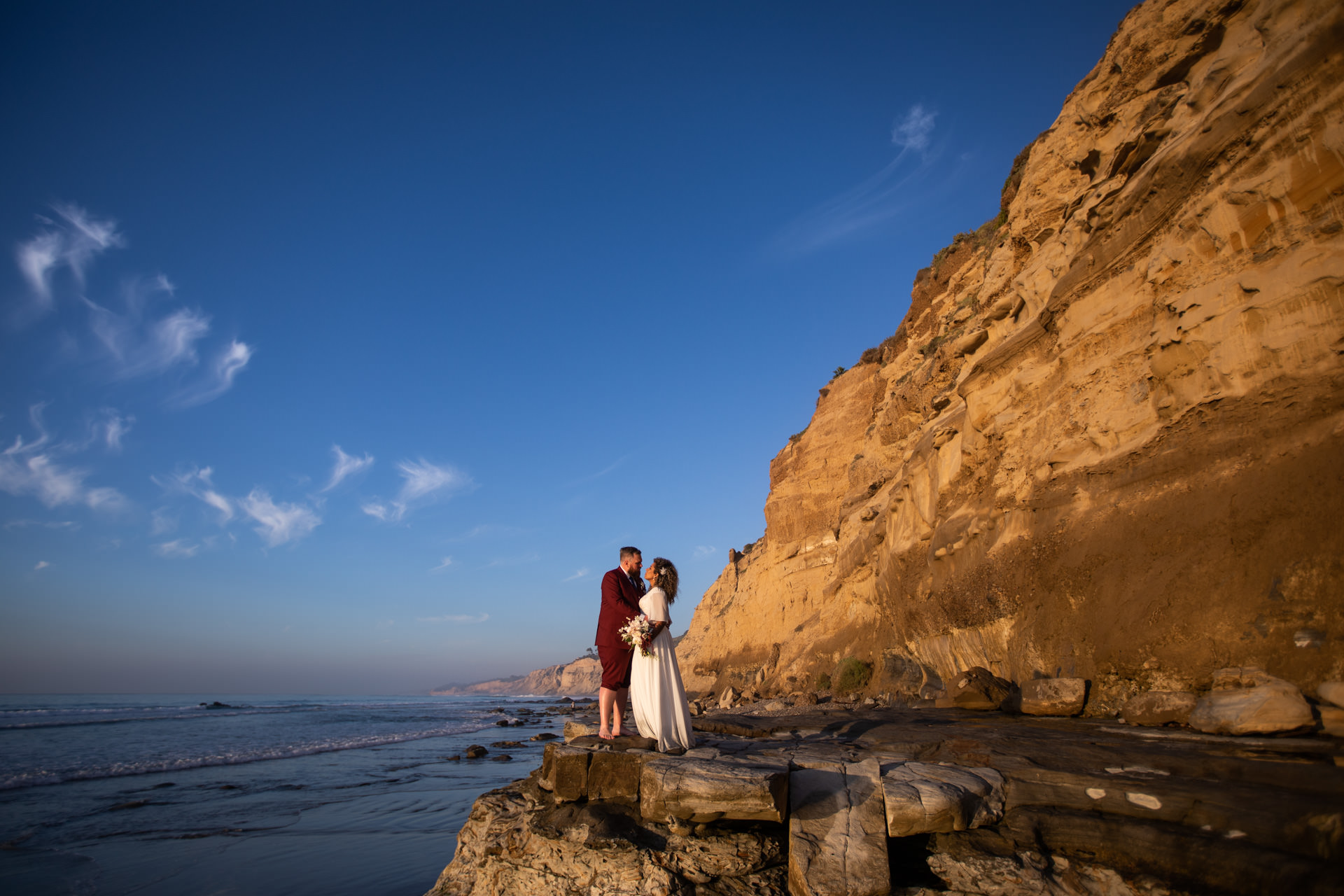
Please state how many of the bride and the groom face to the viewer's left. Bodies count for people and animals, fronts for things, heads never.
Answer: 1

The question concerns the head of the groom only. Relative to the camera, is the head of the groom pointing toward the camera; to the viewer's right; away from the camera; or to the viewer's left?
to the viewer's right

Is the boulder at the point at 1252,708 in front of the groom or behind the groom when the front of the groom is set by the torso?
in front

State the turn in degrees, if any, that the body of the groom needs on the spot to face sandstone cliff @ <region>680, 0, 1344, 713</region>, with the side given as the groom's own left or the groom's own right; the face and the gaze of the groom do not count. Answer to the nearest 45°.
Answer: approximately 45° to the groom's own left

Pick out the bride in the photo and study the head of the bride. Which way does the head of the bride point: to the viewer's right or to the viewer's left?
to the viewer's left

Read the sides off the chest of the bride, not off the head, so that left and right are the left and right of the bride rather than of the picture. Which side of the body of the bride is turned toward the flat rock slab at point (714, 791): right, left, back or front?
left

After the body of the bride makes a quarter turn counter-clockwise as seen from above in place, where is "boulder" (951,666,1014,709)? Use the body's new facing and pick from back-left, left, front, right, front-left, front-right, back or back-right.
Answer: back-left

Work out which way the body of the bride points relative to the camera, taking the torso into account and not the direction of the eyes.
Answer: to the viewer's left

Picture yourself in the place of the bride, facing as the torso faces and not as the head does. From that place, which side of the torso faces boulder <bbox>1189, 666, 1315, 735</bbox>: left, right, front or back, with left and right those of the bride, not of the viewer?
back
